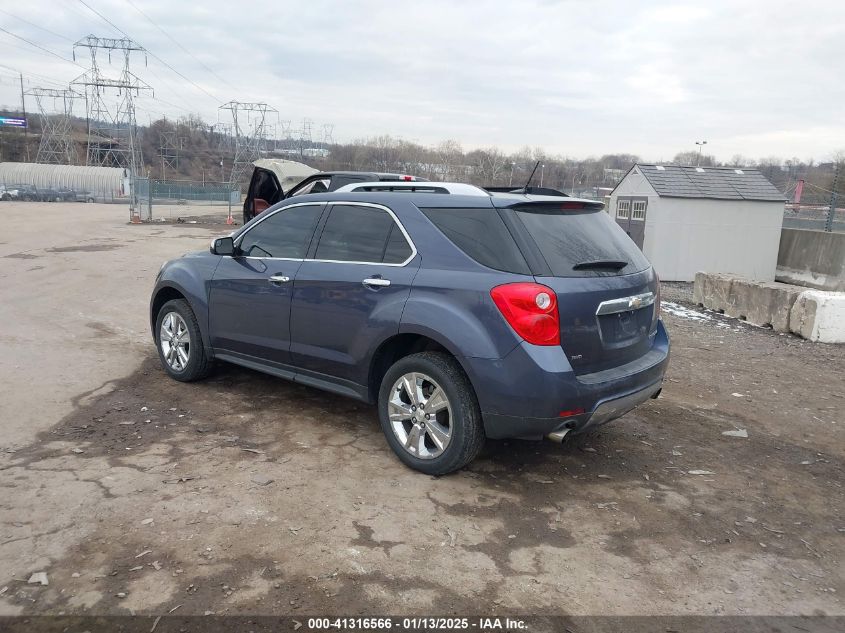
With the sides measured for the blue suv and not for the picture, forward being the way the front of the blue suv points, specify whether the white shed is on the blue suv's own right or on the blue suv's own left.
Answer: on the blue suv's own right

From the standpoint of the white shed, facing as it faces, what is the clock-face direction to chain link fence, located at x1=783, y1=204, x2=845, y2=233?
The chain link fence is roughly at 5 o'clock from the white shed.

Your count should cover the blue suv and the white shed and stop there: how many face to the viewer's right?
0

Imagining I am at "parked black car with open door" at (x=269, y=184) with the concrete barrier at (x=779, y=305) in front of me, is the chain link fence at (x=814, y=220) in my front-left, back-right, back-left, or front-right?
front-left

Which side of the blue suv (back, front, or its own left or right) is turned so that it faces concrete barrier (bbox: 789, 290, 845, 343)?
right

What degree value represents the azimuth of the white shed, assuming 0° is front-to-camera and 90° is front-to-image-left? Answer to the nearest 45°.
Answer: approximately 45°

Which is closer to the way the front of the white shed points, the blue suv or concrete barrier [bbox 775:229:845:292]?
the blue suv

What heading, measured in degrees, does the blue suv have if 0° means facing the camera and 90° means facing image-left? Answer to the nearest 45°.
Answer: approximately 135°

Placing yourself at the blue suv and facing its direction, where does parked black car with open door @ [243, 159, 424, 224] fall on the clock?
The parked black car with open door is roughly at 1 o'clock from the blue suv.

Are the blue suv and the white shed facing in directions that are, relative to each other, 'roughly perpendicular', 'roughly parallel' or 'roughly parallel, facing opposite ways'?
roughly perpendicular

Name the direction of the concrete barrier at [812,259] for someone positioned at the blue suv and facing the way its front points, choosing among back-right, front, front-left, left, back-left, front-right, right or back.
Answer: right

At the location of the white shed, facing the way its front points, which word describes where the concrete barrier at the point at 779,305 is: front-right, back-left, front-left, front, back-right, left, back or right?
front-left
